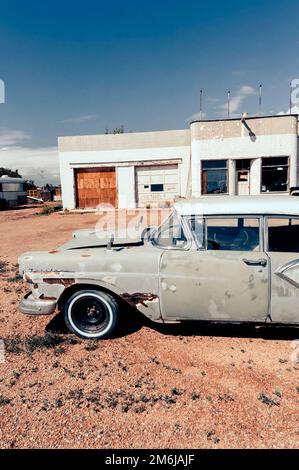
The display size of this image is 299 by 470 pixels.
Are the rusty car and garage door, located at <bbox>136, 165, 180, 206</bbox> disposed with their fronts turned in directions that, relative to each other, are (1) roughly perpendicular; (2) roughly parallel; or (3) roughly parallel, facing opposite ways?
roughly perpendicular

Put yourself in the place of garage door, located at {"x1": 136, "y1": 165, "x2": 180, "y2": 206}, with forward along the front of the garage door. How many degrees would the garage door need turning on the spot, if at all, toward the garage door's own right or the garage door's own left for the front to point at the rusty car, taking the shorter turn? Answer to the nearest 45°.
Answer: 0° — it already faces it

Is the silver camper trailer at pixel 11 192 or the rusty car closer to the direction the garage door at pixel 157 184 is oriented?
the rusty car

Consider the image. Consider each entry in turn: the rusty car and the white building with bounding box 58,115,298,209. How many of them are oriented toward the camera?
1

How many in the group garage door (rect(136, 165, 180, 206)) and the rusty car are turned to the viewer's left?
1

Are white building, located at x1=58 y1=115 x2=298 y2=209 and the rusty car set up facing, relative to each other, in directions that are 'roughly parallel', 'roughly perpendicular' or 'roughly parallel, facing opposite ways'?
roughly perpendicular

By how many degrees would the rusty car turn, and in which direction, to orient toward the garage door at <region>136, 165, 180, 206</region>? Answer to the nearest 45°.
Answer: approximately 90° to its right

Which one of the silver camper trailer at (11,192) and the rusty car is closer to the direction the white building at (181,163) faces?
the rusty car

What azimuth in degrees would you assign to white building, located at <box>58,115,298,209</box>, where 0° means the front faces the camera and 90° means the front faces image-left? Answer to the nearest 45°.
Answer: approximately 0°

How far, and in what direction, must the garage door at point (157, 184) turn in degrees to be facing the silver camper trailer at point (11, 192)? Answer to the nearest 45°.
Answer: approximately 135° to its right

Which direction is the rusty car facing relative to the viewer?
to the viewer's left

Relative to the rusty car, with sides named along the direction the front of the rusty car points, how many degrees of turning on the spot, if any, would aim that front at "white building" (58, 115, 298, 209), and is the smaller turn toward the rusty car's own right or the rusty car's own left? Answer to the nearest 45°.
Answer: approximately 90° to the rusty car's own right
